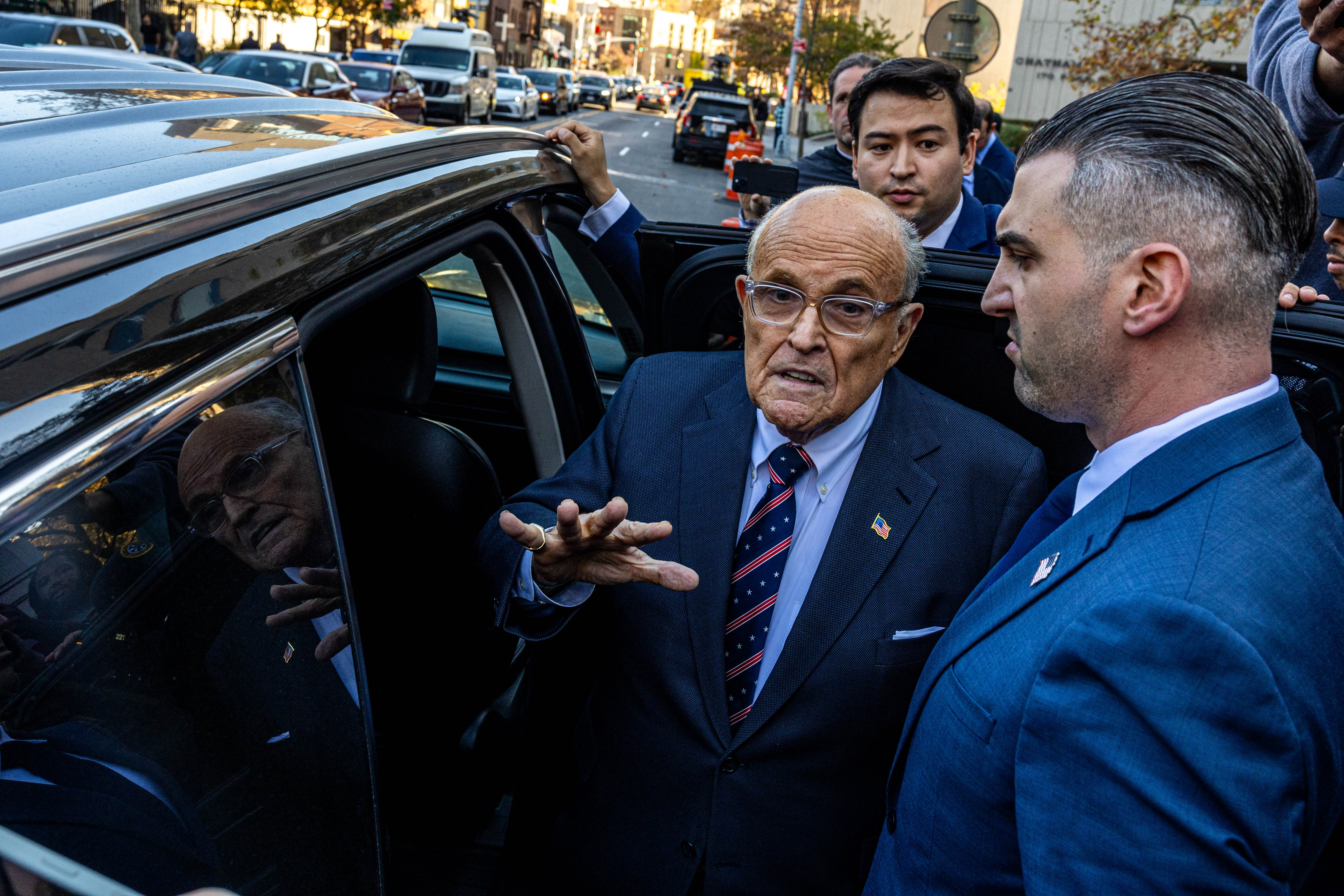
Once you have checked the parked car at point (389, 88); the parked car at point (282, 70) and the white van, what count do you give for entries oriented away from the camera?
0

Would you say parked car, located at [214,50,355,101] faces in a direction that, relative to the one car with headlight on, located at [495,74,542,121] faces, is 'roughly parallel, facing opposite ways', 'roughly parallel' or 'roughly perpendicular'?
roughly parallel

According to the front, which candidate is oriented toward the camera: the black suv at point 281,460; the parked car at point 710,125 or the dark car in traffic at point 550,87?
the dark car in traffic at point 550,87

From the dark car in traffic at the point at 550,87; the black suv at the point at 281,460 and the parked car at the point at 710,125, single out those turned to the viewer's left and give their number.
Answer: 0

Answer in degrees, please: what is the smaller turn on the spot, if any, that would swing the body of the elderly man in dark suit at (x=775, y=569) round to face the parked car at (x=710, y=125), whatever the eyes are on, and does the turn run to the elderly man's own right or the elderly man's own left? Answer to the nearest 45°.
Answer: approximately 180°

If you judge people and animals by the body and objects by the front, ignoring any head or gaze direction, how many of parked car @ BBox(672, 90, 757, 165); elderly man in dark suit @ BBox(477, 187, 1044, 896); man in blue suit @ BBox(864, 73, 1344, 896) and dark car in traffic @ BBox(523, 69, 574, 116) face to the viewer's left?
1

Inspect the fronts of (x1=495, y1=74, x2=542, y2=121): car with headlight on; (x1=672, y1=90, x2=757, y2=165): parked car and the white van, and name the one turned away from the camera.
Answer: (x1=672, y1=90, x2=757, y2=165): parked car

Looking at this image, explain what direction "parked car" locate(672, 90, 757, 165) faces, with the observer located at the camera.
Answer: facing away from the viewer

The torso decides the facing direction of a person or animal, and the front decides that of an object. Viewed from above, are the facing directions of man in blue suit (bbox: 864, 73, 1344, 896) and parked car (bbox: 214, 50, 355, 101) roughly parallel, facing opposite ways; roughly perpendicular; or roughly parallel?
roughly perpendicular

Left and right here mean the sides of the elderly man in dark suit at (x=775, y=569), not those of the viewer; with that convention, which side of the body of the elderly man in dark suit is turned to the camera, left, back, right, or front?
front

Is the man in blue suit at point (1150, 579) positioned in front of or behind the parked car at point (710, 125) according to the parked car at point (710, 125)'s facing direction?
behind

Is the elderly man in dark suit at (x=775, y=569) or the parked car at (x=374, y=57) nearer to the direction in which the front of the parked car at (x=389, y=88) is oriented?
the elderly man in dark suit

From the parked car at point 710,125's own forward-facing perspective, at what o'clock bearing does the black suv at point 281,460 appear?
The black suv is roughly at 6 o'clock from the parked car.
